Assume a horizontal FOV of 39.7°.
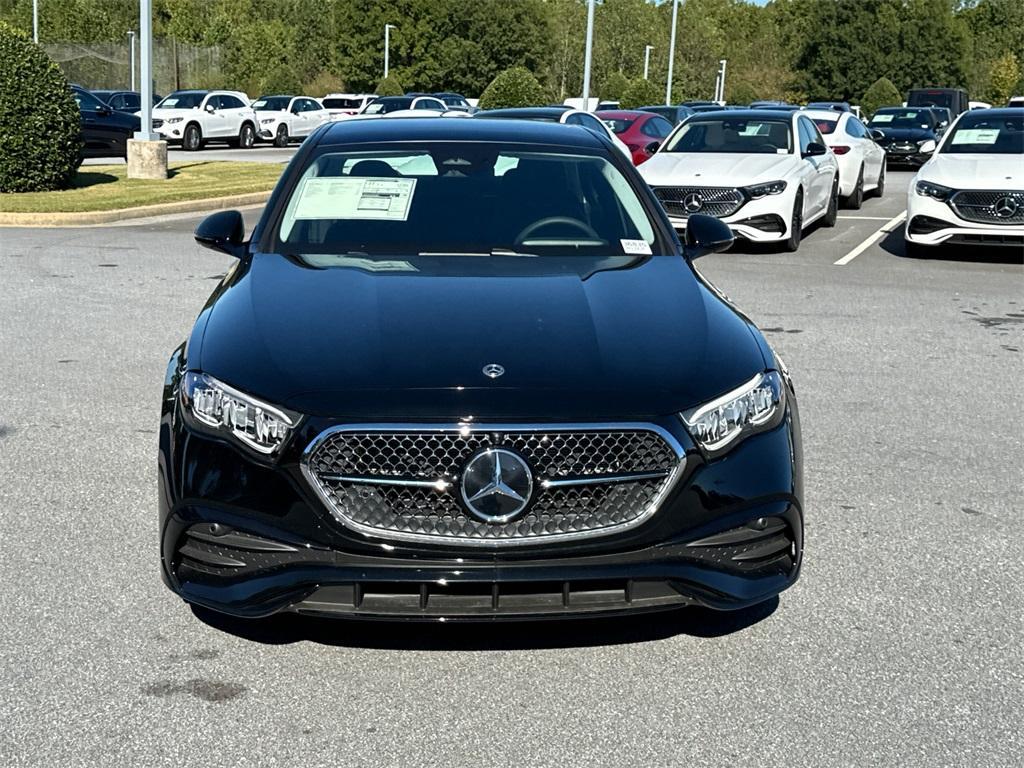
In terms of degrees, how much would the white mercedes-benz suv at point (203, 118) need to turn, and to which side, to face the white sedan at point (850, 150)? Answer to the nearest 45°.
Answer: approximately 90° to its left

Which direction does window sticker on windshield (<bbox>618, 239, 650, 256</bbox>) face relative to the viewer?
toward the camera

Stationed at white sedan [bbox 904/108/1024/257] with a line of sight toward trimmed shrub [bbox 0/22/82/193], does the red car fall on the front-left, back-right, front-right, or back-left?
front-right

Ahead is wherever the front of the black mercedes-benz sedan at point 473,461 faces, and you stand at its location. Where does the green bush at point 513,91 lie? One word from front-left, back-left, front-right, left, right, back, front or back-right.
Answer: back

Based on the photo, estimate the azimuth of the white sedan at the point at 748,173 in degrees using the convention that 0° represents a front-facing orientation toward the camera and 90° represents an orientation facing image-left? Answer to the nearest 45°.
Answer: approximately 45°

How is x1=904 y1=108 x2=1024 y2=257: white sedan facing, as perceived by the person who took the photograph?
facing the viewer

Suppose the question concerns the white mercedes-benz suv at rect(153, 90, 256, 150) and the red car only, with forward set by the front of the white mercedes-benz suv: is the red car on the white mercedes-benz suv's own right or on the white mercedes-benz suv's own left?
on the white mercedes-benz suv's own left

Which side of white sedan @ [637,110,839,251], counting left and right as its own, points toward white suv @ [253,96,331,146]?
right

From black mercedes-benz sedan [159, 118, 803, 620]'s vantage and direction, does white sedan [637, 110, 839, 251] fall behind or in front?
behind

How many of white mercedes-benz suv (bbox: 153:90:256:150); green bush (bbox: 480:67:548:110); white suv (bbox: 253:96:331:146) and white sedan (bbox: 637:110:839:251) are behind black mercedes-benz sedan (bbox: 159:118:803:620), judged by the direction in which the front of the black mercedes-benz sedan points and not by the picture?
4

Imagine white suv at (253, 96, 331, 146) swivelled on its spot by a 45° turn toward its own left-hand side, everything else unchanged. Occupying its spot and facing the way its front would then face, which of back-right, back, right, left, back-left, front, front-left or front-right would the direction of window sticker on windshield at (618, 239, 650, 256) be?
front

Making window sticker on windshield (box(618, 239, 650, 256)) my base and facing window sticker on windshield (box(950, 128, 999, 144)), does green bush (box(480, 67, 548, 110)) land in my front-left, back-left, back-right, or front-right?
front-left

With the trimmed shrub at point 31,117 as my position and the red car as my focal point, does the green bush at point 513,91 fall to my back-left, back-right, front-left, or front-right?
front-left

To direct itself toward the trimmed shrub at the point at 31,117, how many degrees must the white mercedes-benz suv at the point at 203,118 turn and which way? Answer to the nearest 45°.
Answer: approximately 45° to its left

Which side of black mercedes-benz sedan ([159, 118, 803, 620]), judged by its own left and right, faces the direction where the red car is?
back
